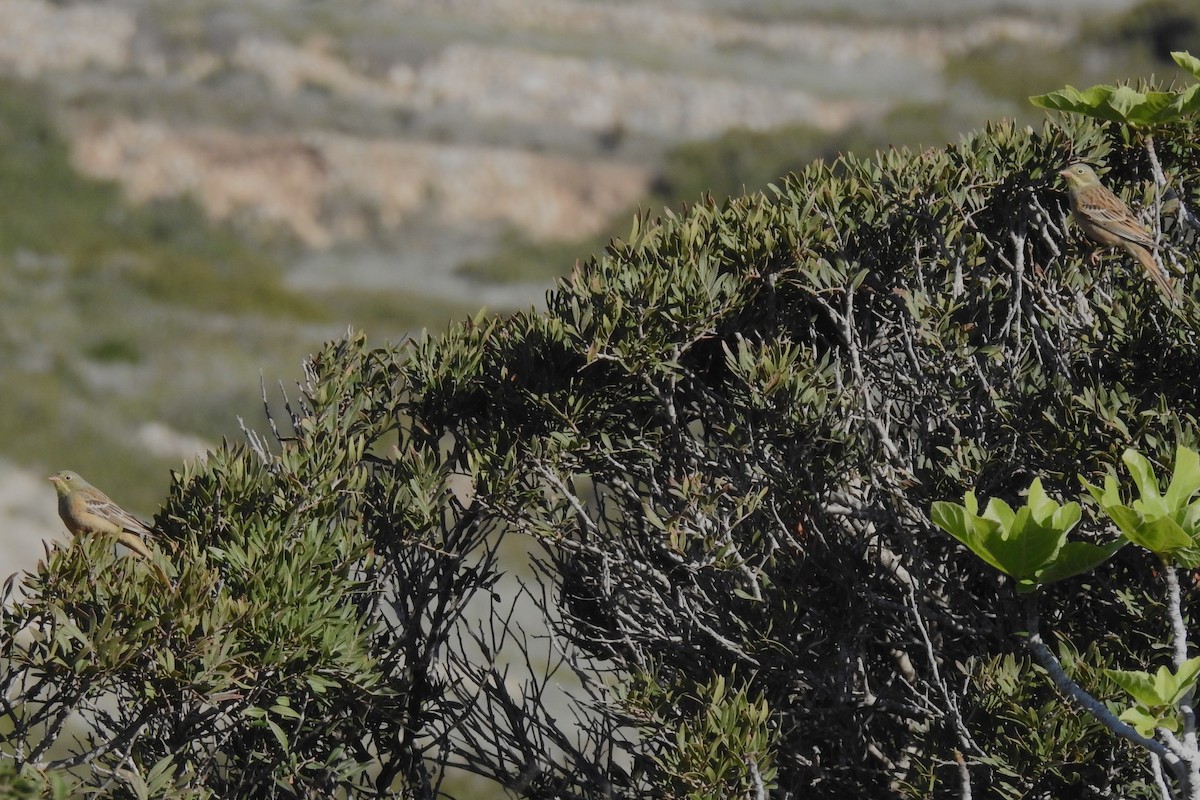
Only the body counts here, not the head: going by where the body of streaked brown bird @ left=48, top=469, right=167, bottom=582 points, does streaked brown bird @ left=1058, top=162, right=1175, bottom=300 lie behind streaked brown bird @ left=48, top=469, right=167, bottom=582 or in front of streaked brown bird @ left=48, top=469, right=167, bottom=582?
behind

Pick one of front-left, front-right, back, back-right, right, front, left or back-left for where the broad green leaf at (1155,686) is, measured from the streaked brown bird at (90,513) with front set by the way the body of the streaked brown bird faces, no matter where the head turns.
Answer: back-left

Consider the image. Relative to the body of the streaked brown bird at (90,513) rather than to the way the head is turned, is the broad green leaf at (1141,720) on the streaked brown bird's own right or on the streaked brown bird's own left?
on the streaked brown bird's own left

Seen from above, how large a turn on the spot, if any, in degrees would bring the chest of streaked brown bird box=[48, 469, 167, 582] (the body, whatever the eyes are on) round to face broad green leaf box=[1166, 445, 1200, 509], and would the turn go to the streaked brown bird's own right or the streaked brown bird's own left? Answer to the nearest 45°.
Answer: approximately 135° to the streaked brown bird's own left

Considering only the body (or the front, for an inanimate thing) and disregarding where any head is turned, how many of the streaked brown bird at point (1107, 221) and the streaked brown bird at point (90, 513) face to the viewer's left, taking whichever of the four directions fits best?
2

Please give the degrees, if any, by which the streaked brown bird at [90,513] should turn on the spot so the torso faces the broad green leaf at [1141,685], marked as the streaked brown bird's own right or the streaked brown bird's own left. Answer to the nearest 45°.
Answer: approximately 135° to the streaked brown bird's own left

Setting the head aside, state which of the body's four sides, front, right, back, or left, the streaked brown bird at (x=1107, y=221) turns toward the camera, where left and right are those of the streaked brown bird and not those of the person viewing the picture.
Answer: left

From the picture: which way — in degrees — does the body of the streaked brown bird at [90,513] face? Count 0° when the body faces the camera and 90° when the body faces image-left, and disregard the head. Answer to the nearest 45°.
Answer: approximately 90°

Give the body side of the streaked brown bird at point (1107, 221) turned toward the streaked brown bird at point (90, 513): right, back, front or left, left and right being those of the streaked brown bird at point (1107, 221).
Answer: front
